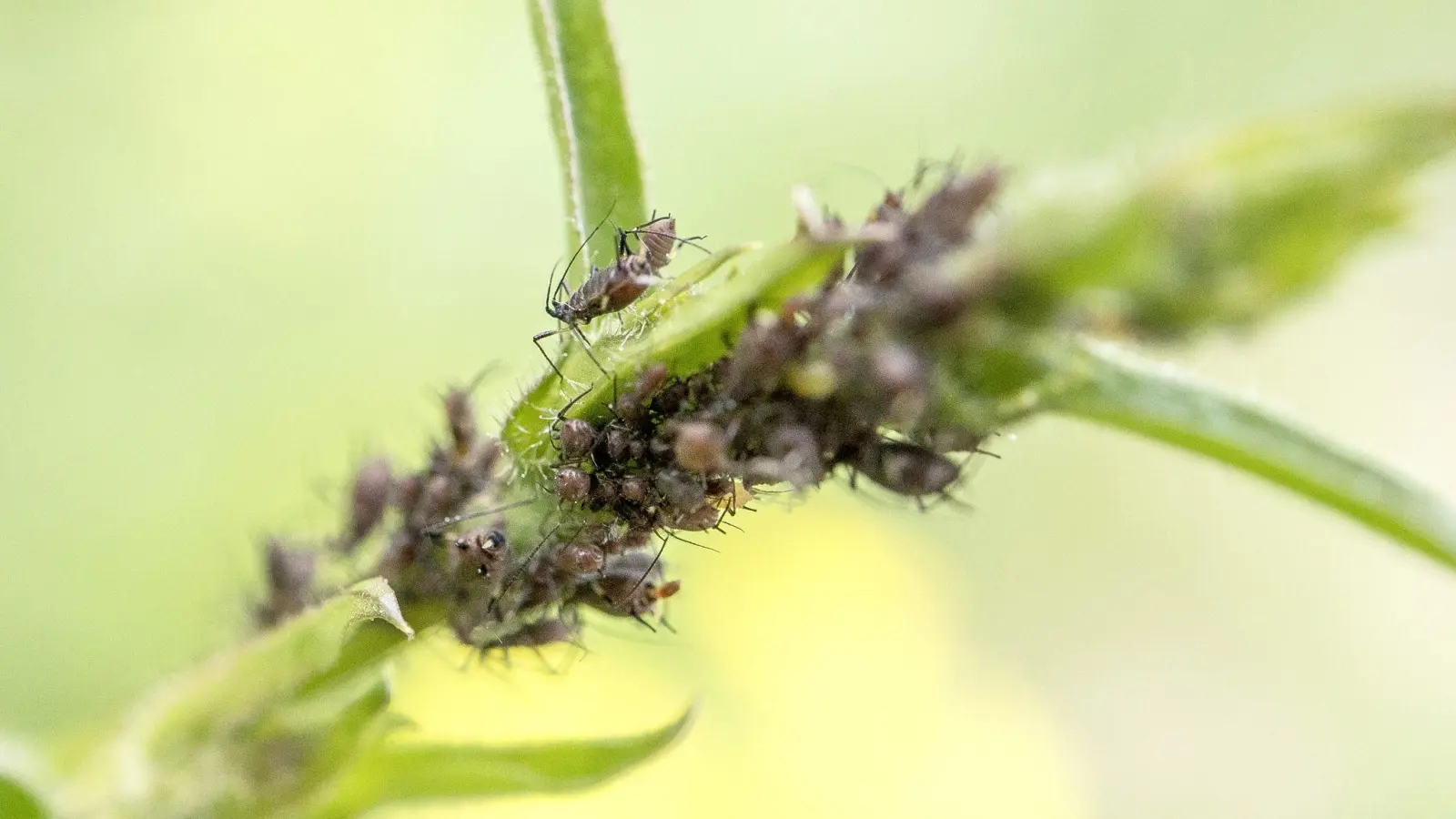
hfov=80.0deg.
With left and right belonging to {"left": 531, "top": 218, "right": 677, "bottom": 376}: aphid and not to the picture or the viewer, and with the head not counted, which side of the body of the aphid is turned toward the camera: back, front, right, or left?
left

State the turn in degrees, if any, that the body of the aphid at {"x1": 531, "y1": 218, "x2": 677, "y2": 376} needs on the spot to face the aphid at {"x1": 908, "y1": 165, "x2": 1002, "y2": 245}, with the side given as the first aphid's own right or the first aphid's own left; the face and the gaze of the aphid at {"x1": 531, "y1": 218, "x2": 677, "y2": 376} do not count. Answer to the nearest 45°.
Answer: approximately 135° to the first aphid's own left

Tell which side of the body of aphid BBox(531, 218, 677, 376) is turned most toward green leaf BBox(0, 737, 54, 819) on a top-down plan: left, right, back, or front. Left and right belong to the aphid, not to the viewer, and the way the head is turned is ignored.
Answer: front
